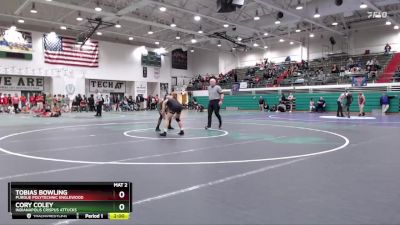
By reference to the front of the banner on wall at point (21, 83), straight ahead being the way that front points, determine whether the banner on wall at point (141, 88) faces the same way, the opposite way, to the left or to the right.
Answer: the same way

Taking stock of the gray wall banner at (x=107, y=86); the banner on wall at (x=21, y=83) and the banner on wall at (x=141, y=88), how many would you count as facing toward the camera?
3

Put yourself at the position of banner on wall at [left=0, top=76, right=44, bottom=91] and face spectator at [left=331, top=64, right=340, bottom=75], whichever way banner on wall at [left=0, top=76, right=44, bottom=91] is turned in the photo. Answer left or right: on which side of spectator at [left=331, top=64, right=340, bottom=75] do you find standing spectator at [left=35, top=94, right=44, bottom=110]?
right

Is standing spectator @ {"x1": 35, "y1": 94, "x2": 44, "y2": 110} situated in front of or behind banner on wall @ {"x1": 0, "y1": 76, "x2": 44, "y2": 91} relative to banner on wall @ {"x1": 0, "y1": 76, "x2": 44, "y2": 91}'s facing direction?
in front

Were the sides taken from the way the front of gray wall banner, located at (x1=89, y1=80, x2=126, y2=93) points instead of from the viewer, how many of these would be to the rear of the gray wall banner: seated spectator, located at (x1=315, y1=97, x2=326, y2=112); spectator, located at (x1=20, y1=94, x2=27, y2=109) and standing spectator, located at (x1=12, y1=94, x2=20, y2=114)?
0

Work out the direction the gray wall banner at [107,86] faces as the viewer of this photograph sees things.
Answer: facing the viewer

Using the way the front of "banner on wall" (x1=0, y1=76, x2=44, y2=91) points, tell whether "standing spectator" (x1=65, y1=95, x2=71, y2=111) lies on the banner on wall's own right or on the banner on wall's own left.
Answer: on the banner on wall's own left

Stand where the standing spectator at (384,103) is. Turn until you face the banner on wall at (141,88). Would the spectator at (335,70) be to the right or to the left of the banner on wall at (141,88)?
right

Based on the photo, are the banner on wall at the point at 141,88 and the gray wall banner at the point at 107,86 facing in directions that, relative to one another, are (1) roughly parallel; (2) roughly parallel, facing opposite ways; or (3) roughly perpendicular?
roughly parallel

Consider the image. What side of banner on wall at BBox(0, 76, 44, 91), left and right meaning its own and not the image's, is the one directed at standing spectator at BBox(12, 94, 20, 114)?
front

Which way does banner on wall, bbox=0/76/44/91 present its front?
toward the camera

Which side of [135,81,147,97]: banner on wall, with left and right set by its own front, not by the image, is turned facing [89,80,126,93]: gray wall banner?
right

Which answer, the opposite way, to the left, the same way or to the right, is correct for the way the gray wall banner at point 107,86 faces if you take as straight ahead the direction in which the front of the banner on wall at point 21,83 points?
the same way

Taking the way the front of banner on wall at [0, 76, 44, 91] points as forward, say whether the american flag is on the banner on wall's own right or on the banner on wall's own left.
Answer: on the banner on wall's own left
